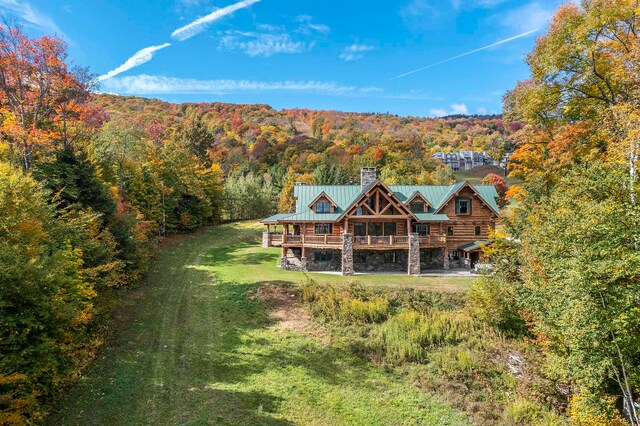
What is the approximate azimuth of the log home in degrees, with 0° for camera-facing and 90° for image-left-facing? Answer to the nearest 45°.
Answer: approximately 0°

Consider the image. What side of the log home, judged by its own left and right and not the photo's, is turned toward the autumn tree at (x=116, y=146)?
right

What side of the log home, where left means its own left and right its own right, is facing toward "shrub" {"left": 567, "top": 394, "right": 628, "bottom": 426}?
front

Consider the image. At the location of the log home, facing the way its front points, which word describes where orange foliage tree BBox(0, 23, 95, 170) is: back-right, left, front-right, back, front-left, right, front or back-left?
front-right

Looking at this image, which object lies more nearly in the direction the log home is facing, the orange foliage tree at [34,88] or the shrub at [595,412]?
the shrub

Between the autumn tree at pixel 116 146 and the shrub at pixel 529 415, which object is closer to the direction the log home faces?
the shrub

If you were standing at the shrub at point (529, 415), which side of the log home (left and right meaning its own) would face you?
front

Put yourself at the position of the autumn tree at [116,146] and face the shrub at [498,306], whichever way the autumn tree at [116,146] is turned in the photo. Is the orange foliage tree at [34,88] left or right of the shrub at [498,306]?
right

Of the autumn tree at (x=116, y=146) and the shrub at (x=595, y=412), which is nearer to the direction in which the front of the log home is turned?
the shrub

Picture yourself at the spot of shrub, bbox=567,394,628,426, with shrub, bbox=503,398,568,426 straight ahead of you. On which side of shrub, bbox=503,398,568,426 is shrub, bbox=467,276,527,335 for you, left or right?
right

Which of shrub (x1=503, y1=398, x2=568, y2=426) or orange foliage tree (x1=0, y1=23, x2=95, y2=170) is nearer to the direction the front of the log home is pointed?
the shrub
